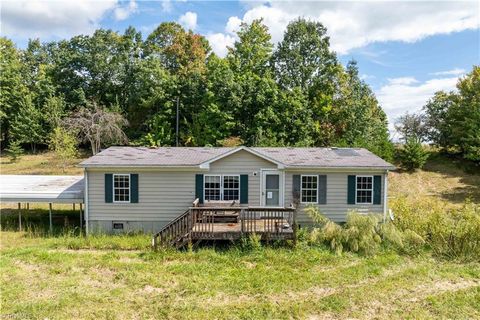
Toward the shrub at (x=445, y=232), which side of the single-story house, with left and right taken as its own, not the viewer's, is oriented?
left

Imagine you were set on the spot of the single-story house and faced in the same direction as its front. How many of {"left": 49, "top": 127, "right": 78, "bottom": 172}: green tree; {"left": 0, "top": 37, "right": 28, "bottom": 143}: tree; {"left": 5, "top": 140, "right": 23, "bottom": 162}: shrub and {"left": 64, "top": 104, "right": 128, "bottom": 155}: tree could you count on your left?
0

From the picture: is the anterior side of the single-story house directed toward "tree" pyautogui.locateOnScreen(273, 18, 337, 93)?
no

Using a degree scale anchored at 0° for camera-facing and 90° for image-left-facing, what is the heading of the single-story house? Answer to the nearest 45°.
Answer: approximately 0°

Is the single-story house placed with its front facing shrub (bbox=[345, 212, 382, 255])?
no

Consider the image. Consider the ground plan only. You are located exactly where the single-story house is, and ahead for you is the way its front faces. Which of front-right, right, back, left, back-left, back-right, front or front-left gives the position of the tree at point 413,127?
back-left

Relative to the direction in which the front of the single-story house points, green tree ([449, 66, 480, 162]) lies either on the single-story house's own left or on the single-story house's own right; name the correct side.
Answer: on the single-story house's own left

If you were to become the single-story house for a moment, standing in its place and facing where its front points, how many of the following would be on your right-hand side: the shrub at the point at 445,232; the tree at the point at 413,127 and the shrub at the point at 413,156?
0

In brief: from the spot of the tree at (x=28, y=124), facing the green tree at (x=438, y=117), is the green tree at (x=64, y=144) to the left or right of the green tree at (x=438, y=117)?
right

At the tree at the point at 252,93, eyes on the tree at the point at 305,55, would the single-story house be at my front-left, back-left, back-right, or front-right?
back-right

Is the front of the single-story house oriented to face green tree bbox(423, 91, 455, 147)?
no

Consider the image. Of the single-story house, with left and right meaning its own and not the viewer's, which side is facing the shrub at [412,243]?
left
